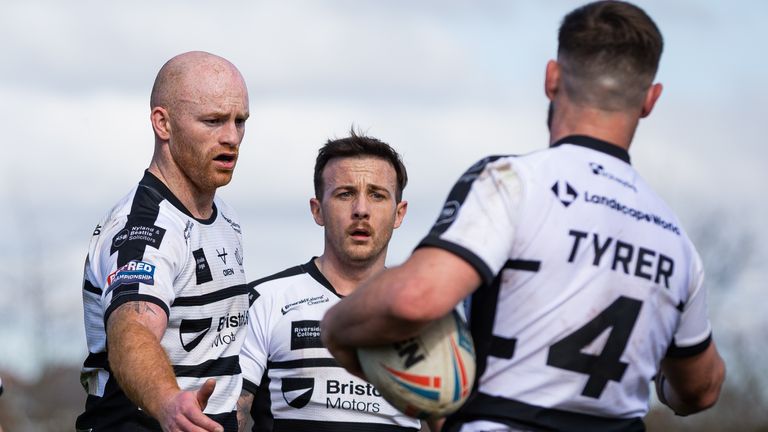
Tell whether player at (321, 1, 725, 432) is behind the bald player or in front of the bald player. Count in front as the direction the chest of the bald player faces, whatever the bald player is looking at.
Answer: in front

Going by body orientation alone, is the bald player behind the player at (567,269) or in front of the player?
in front

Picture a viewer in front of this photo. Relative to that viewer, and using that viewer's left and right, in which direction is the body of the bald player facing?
facing the viewer and to the right of the viewer

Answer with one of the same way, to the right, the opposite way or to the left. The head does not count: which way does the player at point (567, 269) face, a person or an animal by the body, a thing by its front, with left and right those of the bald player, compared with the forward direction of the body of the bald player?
the opposite way

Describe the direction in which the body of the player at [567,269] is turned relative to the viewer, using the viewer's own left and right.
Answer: facing away from the viewer and to the left of the viewer

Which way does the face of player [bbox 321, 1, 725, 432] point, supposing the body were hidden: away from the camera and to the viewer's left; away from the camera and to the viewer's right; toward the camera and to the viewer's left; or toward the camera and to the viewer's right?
away from the camera and to the viewer's left
